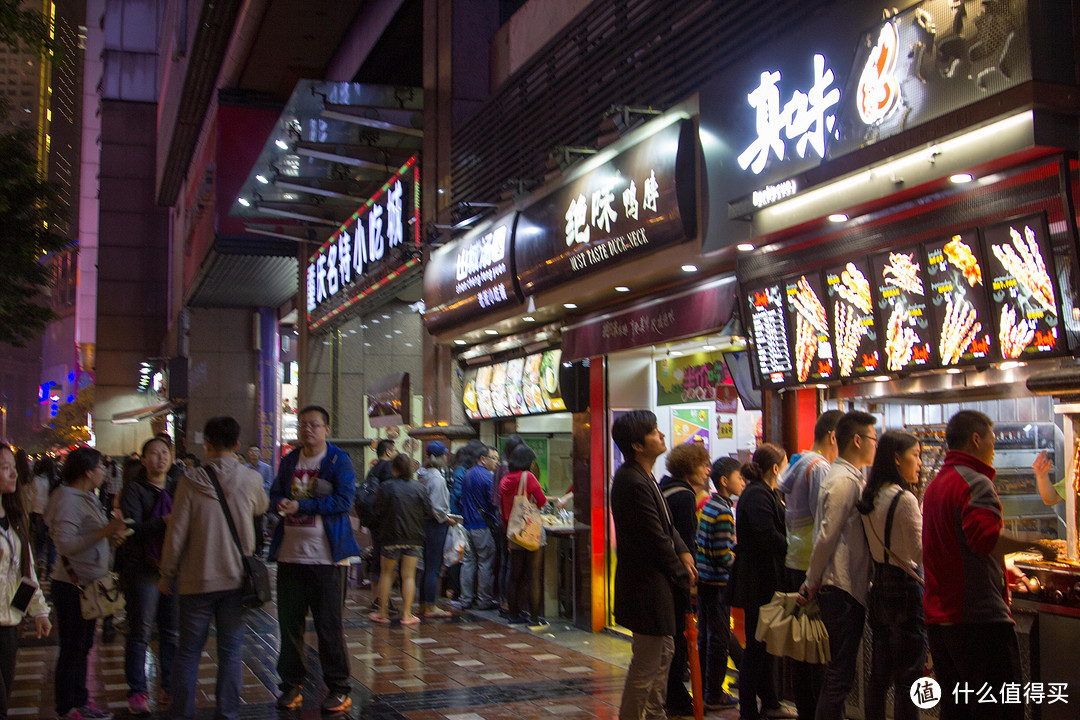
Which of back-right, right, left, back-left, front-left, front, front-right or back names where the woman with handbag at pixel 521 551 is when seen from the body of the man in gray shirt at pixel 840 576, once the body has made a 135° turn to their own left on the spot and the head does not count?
front

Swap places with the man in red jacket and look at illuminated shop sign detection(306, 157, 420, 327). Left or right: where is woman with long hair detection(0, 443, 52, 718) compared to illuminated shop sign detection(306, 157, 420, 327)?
left

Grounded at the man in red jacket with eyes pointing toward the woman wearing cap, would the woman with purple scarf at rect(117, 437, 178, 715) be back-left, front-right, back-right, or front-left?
front-left

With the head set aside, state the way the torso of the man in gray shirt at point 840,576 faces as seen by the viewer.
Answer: to the viewer's right

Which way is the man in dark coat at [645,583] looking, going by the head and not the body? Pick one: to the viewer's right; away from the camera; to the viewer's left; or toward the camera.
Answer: to the viewer's right

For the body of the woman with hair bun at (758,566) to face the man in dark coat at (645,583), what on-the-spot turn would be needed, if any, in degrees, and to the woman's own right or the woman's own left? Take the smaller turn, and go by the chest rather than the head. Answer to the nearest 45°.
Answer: approximately 135° to the woman's own right

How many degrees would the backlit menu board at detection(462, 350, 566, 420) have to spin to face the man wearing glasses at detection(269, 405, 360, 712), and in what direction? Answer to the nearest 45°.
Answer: approximately 45° to its left

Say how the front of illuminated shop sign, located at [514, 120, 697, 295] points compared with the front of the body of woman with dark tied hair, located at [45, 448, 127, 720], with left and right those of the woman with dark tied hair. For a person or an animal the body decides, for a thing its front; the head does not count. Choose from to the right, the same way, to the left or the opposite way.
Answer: the opposite way

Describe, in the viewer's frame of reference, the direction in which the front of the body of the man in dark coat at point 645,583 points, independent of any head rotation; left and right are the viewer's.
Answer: facing to the right of the viewer

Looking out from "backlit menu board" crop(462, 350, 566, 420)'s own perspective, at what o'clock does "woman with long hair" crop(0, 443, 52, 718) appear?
The woman with long hair is roughly at 11 o'clock from the backlit menu board.

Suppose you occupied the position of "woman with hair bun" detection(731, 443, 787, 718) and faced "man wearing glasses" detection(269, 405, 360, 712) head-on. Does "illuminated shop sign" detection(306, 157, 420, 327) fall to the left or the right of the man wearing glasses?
right

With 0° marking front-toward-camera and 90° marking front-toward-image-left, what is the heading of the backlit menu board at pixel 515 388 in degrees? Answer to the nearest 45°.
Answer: approximately 45°

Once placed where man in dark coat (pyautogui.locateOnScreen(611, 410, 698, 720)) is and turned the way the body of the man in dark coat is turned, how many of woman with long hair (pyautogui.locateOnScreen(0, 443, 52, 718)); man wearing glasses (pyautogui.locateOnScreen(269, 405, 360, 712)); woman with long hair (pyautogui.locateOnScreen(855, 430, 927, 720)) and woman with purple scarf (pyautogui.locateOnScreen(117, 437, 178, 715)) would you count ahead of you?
1

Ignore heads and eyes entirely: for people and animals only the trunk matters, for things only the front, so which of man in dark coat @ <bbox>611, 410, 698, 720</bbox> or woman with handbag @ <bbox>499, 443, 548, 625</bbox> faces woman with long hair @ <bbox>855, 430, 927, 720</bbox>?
the man in dark coat

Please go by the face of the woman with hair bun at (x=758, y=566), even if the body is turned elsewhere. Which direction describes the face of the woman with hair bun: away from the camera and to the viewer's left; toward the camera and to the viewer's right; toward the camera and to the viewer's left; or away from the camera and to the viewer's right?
away from the camera and to the viewer's right

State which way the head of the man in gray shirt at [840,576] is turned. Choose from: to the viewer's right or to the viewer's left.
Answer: to the viewer's right
